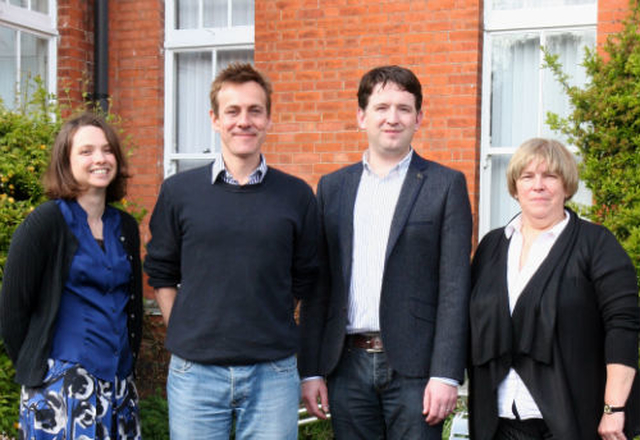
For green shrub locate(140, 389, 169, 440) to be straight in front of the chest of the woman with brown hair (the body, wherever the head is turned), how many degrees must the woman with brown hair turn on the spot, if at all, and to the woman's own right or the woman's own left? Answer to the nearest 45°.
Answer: approximately 135° to the woman's own left

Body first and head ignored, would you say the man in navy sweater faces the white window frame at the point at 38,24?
no

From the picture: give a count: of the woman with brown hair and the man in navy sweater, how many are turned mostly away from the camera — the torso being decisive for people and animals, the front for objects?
0

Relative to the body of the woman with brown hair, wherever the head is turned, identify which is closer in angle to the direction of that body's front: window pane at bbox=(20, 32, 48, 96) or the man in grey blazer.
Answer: the man in grey blazer

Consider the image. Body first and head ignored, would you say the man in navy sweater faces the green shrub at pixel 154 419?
no

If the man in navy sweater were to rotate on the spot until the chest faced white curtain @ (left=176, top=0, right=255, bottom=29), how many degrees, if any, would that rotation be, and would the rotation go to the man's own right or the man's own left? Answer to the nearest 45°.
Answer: approximately 180°

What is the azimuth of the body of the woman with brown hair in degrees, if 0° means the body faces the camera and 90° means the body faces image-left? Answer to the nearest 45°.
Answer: approximately 315°

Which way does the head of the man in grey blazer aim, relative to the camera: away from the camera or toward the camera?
toward the camera

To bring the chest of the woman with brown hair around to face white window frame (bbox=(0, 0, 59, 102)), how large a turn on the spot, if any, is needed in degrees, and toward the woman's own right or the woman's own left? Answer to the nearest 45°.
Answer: approximately 135° to the woman's own left

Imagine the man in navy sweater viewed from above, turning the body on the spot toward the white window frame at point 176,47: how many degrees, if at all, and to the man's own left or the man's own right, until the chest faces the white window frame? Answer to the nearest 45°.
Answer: approximately 180°

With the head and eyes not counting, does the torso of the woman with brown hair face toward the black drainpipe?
no

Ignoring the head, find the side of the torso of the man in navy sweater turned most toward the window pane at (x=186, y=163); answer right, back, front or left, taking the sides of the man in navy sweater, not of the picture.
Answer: back

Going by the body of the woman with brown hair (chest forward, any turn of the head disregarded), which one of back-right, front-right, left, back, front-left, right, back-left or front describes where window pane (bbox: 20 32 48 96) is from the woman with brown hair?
back-left

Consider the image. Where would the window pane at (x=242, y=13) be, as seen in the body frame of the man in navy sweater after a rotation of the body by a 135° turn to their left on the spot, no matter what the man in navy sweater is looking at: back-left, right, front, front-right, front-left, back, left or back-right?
front-left

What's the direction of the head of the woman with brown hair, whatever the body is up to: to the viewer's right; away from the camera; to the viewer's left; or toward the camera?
toward the camera

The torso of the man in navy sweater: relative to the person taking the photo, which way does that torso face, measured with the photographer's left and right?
facing the viewer

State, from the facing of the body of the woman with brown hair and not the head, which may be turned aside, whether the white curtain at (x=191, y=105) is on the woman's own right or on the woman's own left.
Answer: on the woman's own left

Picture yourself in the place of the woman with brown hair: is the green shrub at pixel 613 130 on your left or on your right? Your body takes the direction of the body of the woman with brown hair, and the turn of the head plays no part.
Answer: on your left
